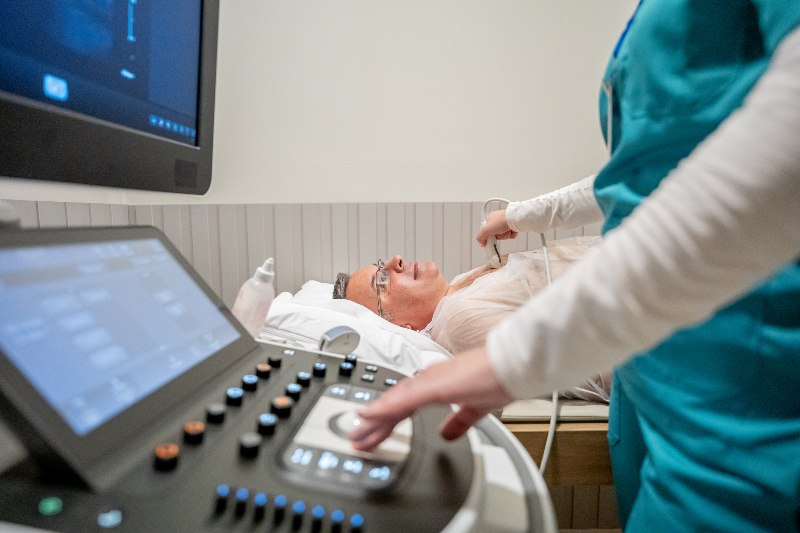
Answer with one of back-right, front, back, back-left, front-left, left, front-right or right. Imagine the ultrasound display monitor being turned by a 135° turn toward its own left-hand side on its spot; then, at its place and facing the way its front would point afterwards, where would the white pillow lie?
front-right

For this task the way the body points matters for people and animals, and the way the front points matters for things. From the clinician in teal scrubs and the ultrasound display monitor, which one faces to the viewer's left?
the clinician in teal scrubs

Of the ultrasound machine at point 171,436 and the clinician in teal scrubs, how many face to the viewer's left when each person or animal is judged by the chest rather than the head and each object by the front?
1

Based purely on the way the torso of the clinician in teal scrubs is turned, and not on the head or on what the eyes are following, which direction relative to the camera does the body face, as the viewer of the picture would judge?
to the viewer's left

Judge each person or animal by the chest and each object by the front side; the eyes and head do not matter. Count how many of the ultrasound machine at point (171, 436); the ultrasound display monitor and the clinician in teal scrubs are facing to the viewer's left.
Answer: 1

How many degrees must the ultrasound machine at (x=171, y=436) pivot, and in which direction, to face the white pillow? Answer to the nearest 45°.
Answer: approximately 135° to its left

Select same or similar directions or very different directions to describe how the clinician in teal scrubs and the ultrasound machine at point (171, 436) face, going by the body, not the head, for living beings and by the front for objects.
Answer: very different directions
